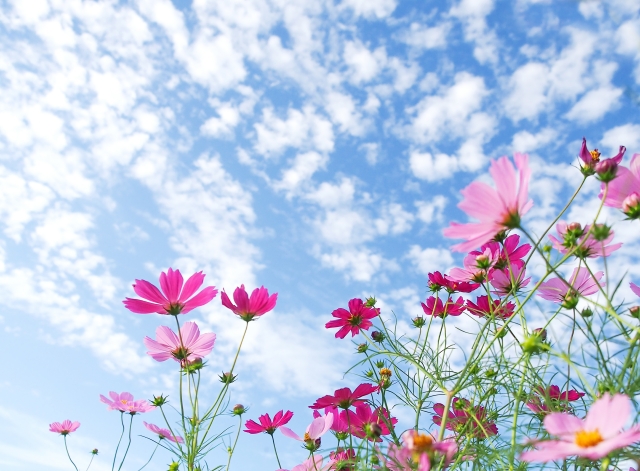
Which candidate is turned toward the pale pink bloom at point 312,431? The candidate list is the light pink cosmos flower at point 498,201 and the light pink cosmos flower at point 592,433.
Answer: the light pink cosmos flower at point 498,201

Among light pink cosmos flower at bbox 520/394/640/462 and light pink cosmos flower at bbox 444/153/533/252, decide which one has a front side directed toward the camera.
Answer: light pink cosmos flower at bbox 520/394/640/462

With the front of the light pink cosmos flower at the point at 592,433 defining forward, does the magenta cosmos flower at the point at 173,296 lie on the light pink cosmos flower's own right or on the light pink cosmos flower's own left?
on the light pink cosmos flower's own right

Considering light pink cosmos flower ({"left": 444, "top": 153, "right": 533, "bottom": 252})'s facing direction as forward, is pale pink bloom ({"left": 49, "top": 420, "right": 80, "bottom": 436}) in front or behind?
in front

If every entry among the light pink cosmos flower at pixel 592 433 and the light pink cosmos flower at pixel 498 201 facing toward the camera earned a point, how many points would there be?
1

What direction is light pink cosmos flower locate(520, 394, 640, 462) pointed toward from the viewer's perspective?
toward the camera

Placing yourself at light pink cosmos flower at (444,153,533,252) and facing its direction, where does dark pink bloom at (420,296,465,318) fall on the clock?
The dark pink bloom is roughly at 1 o'clock from the light pink cosmos flower.

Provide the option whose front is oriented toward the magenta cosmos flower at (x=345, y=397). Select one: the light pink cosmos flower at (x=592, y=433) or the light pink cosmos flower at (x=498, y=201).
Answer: the light pink cosmos flower at (x=498, y=201)

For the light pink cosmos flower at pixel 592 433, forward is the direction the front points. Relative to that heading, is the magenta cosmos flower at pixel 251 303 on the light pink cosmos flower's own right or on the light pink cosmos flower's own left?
on the light pink cosmos flower's own right

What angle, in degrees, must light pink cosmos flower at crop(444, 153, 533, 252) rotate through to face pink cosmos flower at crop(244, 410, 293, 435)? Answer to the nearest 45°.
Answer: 0° — it already faces it

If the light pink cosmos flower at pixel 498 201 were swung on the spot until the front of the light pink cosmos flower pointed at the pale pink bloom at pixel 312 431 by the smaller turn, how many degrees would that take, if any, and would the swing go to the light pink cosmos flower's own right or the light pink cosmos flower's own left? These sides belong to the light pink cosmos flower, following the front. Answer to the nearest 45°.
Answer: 0° — it already faces it

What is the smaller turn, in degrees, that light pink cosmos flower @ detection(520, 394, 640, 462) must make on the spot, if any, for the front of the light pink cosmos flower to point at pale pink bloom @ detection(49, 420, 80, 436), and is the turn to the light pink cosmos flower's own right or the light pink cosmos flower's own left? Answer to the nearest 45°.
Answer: approximately 135° to the light pink cosmos flower's own right
